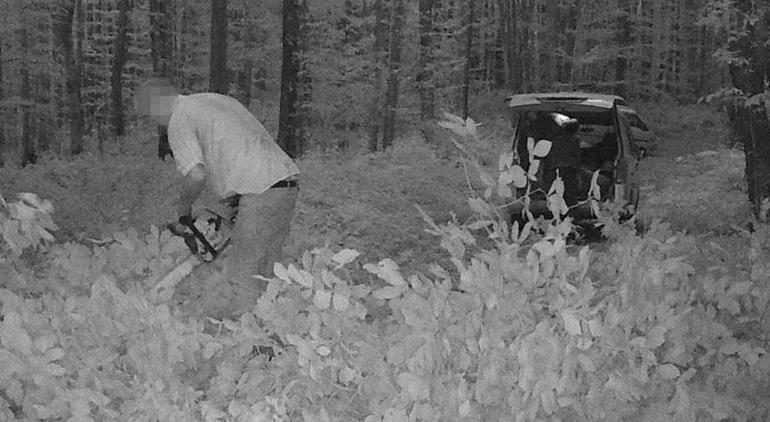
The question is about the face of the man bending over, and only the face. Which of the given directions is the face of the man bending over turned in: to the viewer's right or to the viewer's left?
to the viewer's left

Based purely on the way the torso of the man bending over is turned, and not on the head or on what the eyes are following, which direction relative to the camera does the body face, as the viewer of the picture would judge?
to the viewer's left
